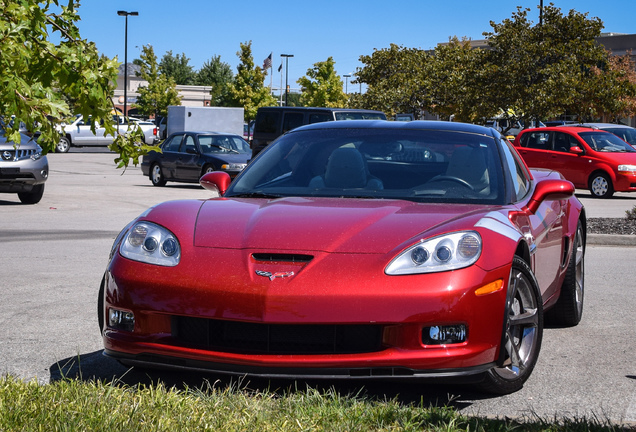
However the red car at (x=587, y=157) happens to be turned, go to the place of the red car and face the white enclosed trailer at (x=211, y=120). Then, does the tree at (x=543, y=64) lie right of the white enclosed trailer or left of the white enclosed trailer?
right

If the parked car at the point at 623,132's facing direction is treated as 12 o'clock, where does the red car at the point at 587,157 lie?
The red car is roughly at 2 o'clock from the parked car.

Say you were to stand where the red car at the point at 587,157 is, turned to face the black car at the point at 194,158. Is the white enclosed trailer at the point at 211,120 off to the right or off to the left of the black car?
right

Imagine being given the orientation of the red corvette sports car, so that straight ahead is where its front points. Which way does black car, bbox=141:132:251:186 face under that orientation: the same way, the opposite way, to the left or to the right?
to the left

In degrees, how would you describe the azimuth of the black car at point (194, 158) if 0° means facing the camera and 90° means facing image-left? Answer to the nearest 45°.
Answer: approximately 315°

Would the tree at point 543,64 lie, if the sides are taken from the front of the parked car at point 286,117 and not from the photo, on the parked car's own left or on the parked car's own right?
on the parked car's own left

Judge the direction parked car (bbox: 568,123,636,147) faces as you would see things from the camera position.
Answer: facing the viewer and to the right of the viewer

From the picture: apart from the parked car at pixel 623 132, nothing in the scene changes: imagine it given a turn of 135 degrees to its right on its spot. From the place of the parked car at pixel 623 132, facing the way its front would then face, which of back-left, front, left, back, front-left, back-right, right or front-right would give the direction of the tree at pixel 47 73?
left

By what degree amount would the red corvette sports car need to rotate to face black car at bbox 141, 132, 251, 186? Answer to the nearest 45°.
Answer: approximately 135° to its right
